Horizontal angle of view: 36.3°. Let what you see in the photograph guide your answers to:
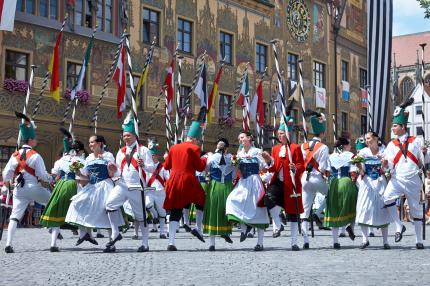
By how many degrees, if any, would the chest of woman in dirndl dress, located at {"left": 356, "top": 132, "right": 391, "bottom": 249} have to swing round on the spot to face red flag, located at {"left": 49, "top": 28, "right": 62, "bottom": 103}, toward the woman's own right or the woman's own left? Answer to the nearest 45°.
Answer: approximately 135° to the woman's own right

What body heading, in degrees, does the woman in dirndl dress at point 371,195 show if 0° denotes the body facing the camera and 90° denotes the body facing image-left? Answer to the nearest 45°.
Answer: approximately 0°

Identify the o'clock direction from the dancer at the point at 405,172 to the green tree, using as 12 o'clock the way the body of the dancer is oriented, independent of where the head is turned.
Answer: The green tree is roughly at 6 o'clock from the dancer.

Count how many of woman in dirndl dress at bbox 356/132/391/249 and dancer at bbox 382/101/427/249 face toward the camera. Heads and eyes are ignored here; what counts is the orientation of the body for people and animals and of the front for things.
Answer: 2

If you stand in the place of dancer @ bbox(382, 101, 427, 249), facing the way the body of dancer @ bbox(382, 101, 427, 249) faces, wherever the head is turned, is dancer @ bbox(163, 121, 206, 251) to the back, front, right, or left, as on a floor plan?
right

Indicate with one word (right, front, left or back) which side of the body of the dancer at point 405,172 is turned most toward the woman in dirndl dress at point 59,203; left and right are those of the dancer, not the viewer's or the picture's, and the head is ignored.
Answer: right

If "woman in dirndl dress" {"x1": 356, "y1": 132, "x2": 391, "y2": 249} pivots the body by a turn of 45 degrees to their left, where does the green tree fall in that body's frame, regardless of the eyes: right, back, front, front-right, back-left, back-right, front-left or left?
back-left

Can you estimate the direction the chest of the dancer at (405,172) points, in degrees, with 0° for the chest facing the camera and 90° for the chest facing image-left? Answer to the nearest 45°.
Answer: approximately 0°

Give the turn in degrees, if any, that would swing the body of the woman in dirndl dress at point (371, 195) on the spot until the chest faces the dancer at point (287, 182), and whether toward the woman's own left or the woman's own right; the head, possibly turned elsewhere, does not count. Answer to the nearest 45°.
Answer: approximately 90° to the woman's own right

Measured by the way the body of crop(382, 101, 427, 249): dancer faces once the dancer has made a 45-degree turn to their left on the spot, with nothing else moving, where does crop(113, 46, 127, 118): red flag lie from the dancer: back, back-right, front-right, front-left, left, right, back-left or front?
back
